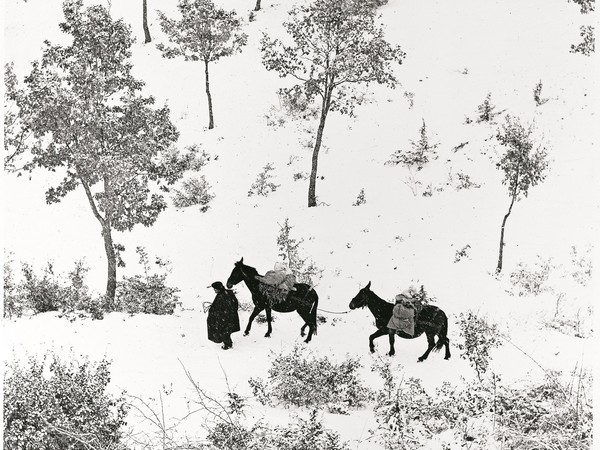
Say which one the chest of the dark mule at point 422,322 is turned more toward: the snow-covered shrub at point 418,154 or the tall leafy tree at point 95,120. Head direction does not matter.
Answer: the tall leafy tree

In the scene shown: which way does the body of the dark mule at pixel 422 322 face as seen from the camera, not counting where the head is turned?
to the viewer's left

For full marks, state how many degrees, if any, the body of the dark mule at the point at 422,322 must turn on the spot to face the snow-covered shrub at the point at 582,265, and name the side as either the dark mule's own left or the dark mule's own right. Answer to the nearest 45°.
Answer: approximately 135° to the dark mule's own right

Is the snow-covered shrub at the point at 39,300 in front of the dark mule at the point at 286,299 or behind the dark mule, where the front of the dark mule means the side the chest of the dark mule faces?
in front

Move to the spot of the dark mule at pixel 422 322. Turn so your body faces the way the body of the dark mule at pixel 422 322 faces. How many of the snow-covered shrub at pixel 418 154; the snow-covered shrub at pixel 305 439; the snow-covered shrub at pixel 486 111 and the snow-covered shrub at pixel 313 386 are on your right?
2

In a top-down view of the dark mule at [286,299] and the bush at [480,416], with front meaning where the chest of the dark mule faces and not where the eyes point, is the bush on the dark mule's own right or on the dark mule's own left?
on the dark mule's own left

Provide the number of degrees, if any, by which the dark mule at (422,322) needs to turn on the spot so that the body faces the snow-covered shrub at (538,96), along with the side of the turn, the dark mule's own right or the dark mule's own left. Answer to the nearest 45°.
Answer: approximately 90° to the dark mule's own right

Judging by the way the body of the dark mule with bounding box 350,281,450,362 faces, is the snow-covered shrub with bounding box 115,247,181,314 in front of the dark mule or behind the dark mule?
in front

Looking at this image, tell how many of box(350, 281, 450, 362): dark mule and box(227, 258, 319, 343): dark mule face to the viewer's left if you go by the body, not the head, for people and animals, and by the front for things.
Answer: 2

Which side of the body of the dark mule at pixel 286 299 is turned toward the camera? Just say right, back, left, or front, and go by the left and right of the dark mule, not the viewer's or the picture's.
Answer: left

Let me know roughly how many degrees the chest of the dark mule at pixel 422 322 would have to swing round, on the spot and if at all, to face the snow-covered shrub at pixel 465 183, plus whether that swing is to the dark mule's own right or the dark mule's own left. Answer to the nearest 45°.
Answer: approximately 90° to the dark mule's own right
